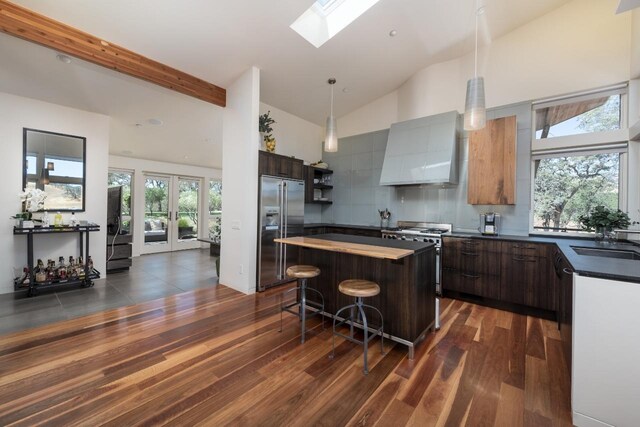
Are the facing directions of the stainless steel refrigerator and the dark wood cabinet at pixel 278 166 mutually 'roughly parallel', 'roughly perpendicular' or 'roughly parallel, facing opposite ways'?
roughly parallel

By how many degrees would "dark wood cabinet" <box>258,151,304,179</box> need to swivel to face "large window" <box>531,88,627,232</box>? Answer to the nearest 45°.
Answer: approximately 45° to its left

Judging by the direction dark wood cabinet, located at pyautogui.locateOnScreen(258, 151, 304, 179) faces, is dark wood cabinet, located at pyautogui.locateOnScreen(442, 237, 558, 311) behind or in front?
in front

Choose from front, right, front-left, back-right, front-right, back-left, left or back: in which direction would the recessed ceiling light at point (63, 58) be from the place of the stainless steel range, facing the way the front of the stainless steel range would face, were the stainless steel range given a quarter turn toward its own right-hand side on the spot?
left

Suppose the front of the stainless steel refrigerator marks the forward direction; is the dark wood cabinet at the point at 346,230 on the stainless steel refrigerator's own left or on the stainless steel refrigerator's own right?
on the stainless steel refrigerator's own left

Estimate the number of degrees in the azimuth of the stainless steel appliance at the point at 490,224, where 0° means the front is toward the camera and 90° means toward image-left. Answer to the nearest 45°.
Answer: approximately 0°

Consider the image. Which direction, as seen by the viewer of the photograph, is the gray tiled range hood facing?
facing the viewer and to the left of the viewer

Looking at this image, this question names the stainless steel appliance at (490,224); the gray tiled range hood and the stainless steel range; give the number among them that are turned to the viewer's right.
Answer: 0

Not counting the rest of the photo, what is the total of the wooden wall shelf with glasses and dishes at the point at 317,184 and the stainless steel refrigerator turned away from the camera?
0

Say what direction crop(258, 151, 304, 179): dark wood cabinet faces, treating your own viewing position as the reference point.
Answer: facing the viewer and to the right of the viewer
